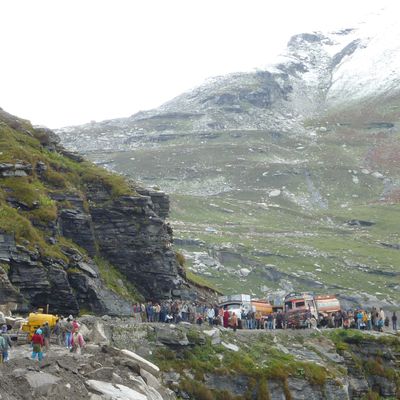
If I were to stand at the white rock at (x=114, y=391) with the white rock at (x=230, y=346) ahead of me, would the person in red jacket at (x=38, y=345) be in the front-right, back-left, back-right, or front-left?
front-left

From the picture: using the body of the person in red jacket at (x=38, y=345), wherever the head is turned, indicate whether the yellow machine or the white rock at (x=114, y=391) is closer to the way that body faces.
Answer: the yellow machine

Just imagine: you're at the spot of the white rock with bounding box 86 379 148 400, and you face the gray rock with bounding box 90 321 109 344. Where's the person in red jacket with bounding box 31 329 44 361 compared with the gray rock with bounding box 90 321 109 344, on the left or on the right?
left

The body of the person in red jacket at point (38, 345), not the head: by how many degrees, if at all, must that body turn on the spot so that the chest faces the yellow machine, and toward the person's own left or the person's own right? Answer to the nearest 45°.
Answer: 0° — they already face it

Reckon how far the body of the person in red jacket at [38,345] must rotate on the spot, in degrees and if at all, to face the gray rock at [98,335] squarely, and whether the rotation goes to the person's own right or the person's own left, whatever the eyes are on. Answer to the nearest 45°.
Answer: approximately 45° to the person's own right

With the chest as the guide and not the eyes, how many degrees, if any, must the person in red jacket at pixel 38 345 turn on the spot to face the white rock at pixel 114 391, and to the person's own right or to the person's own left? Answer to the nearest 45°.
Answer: approximately 135° to the person's own right

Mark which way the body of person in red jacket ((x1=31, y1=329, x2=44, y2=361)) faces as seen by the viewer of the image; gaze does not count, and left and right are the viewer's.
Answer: facing away from the viewer
